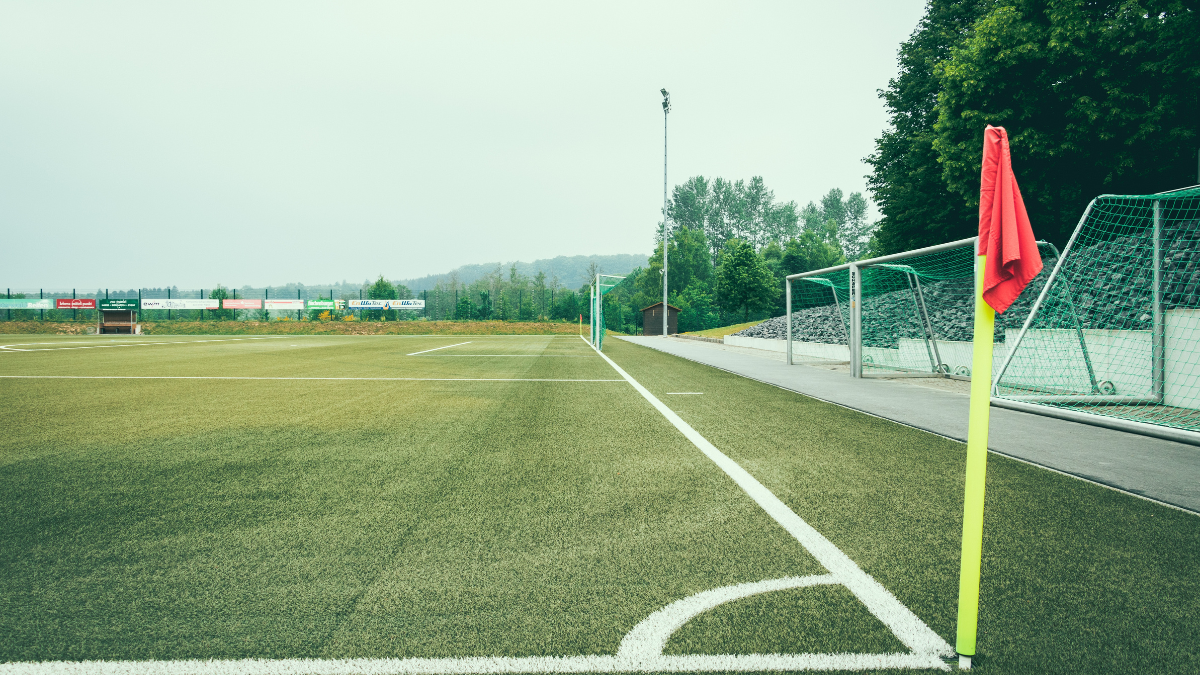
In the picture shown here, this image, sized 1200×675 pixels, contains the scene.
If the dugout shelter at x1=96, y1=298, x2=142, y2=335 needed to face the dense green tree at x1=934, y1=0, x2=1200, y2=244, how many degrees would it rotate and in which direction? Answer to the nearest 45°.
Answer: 0° — it already faces it

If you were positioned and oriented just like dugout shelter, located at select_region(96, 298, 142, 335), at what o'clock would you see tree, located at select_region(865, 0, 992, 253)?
The tree is roughly at 11 o'clock from the dugout shelter.

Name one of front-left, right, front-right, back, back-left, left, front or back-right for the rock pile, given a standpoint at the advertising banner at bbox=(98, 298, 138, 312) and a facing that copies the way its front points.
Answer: front

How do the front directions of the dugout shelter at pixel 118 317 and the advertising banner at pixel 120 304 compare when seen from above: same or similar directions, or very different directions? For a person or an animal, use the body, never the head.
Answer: same or similar directions

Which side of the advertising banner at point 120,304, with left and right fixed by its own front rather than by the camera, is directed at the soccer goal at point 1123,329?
front

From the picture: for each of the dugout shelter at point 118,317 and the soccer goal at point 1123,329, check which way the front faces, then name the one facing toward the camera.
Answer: the dugout shelter

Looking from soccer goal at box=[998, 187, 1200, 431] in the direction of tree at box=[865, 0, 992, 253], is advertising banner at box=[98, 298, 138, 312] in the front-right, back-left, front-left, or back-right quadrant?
front-left

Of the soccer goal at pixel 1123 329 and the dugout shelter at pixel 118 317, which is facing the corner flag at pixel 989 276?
the dugout shelter

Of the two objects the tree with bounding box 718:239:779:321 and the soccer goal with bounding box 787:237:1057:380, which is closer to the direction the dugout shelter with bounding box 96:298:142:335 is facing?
the soccer goal

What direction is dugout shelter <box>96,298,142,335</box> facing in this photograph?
toward the camera

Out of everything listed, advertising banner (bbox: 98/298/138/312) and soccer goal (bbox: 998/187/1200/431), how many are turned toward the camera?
1

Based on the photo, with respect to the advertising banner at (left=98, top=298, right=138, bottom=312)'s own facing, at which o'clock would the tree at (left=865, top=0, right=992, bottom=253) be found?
The tree is roughly at 11 o'clock from the advertising banner.

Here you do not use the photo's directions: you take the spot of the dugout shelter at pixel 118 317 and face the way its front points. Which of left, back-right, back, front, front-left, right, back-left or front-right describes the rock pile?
front

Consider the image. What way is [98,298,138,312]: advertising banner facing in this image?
toward the camera

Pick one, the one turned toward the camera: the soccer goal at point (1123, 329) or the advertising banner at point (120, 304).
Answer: the advertising banner

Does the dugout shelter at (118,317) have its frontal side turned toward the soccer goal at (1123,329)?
yes
